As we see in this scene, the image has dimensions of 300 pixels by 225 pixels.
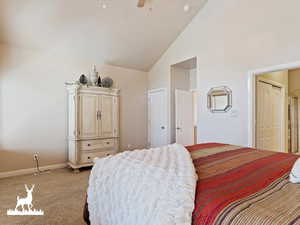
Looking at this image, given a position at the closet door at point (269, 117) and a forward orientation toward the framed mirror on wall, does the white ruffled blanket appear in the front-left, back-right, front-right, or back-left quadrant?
front-left

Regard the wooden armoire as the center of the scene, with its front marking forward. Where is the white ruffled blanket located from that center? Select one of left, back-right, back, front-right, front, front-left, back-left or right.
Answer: front-right

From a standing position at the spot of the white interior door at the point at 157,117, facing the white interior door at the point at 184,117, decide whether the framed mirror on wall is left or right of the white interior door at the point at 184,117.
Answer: right

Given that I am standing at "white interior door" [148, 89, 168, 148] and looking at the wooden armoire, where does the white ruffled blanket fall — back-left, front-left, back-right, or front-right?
front-left

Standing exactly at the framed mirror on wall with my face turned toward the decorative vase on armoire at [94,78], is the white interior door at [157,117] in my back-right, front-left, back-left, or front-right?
front-right

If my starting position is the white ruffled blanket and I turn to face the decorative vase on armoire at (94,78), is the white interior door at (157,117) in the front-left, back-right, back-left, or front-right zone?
front-right

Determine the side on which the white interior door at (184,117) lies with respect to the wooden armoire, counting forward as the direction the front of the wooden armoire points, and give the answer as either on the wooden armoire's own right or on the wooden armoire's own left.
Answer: on the wooden armoire's own left

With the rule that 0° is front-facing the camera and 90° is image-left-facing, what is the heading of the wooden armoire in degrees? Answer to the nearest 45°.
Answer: approximately 315°

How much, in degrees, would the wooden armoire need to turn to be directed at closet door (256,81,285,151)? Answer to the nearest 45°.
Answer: approximately 45° to its left
